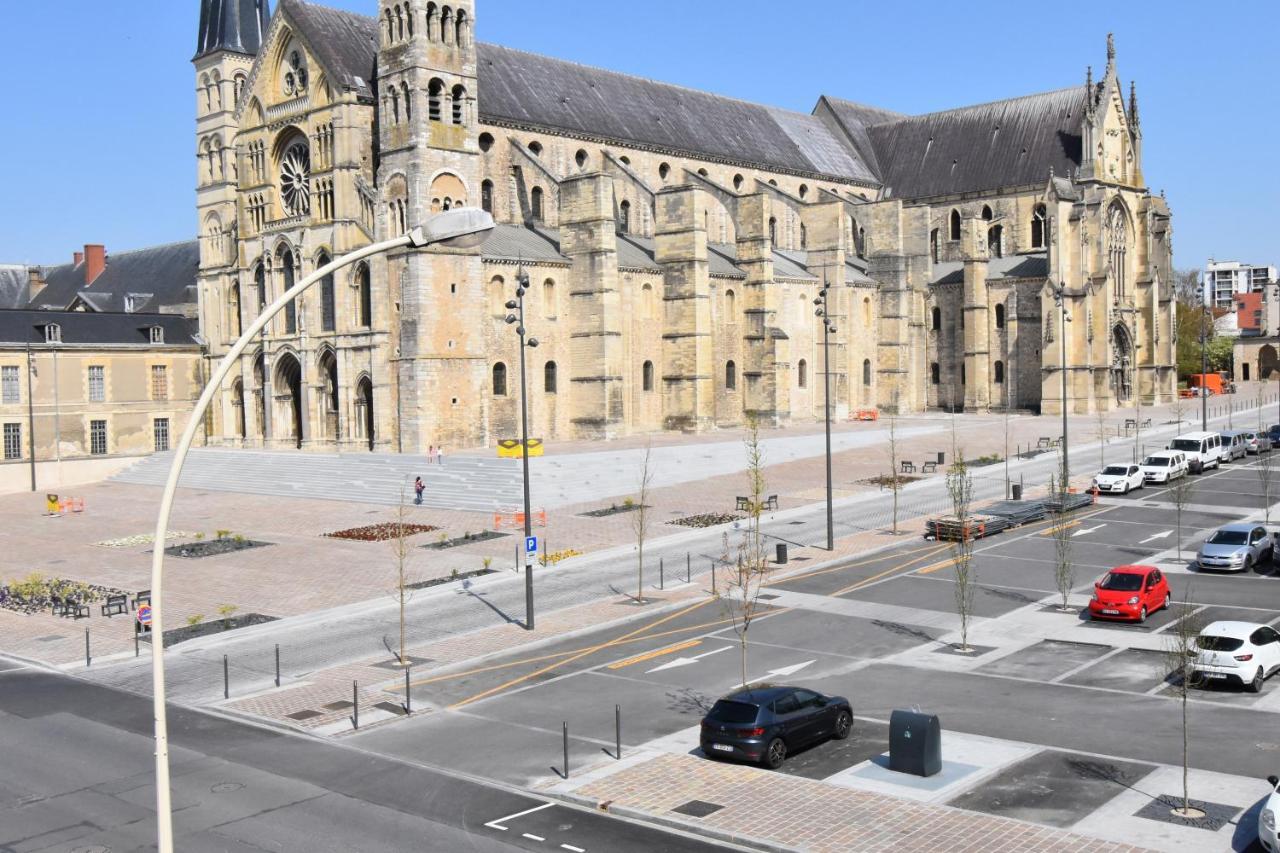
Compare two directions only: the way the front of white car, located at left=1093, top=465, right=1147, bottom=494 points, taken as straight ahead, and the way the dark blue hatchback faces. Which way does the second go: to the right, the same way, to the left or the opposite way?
the opposite way

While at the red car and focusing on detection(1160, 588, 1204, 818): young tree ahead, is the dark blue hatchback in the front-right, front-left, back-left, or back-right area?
front-right

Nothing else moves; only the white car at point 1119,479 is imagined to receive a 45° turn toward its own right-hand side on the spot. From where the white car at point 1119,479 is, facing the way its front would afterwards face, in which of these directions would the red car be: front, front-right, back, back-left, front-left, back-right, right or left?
left

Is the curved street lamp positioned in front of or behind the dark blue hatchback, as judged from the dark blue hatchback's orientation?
behind

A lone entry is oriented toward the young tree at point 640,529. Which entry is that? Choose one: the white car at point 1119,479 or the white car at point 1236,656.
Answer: the white car at point 1119,479

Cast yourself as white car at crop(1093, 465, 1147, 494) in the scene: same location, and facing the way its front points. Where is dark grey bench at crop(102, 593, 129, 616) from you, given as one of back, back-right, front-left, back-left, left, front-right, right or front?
front

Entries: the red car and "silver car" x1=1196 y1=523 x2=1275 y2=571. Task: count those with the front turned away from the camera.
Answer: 0

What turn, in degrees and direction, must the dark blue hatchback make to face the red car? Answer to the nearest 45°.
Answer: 0° — it already faces it

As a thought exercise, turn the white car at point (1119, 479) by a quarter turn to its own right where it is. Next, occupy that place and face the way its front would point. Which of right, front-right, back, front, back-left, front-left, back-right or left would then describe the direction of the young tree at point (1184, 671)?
back-left

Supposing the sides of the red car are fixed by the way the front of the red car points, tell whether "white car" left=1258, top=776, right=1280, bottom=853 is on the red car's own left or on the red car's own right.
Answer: on the red car's own left

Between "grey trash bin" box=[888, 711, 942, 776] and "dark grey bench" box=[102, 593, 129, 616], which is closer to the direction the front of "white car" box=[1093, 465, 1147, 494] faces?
the dark grey bench

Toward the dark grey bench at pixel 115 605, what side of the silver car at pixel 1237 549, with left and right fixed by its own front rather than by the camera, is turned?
front

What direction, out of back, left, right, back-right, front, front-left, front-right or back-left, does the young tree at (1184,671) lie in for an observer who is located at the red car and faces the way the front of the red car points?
front-left

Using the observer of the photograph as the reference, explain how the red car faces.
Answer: facing the viewer and to the left of the viewer

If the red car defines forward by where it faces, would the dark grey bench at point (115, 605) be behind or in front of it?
in front
